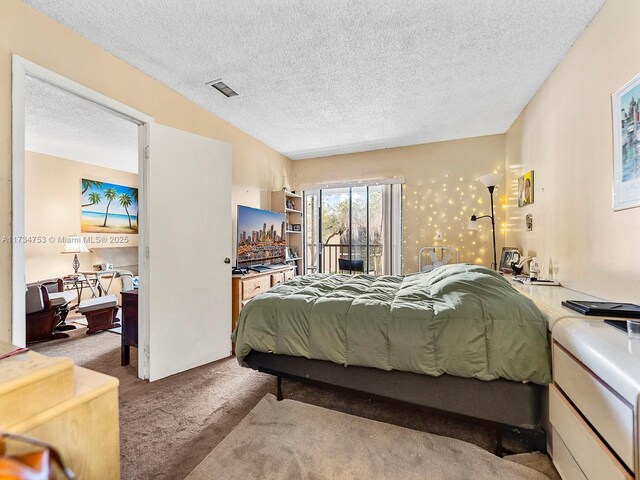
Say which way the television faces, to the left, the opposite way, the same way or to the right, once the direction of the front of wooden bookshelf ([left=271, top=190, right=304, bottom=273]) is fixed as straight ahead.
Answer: the same way

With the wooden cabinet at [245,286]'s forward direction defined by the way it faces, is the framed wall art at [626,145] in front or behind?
in front

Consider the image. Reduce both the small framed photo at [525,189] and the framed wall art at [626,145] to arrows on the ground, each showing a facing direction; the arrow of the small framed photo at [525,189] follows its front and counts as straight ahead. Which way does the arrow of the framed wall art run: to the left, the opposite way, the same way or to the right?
the same way

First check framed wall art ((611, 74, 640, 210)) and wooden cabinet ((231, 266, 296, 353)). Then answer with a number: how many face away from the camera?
0

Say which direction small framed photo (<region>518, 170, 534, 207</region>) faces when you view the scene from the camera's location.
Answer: facing the viewer and to the left of the viewer

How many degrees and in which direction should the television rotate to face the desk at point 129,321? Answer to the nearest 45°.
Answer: approximately 90° to its right

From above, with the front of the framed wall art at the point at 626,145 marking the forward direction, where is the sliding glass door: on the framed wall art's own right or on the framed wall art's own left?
on the framed wall art's own right

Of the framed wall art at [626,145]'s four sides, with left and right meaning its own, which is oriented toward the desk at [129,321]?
front

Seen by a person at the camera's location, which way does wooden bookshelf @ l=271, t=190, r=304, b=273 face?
facing the viewer and to the right of the viewer

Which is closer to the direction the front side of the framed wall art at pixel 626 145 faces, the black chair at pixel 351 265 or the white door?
the white door

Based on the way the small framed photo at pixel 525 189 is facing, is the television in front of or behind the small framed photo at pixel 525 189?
in front

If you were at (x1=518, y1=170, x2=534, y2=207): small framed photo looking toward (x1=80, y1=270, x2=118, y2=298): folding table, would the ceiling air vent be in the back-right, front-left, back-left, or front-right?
front-left

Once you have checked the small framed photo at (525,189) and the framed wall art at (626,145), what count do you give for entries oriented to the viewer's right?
0

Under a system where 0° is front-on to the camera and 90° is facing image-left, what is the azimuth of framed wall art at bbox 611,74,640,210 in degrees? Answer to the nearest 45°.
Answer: approximately 45°

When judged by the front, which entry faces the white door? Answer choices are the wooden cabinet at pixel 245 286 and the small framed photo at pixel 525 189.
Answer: the small framed photo
